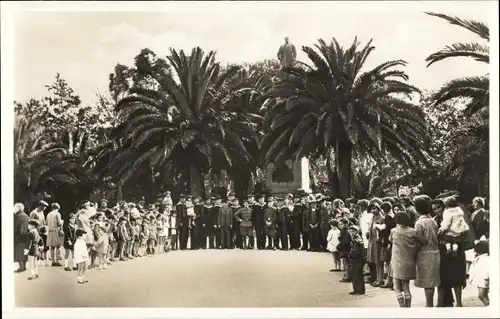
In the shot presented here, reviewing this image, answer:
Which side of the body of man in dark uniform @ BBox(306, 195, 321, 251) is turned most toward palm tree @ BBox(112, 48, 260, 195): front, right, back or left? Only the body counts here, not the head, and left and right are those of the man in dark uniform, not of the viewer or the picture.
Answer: back

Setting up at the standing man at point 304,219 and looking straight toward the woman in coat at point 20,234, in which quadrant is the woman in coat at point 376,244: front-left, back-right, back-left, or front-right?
front-left

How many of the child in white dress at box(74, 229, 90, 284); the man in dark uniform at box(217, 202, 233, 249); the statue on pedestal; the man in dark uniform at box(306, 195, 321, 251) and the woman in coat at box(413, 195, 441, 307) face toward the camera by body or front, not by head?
3

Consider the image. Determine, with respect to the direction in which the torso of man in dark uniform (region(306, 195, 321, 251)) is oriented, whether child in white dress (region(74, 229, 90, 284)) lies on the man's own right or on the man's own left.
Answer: on the man's own right

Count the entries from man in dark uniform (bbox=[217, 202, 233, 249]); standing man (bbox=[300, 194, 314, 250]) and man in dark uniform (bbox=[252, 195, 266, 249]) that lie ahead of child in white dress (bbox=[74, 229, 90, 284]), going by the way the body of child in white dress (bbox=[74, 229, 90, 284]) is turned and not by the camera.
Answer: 3

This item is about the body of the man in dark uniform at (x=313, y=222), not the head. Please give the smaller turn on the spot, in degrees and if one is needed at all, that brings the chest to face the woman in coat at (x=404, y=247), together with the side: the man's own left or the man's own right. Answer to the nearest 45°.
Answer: approximately 45° to the man's own left

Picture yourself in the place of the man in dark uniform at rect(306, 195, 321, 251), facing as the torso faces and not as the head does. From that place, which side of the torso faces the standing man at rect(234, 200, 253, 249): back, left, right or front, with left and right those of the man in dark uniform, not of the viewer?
right

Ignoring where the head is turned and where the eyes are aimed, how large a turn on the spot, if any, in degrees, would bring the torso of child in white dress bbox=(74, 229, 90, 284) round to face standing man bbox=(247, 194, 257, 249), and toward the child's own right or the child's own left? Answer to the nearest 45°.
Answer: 0° — they already face them

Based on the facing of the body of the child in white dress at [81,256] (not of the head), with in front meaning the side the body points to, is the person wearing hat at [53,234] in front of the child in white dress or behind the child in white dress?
behind

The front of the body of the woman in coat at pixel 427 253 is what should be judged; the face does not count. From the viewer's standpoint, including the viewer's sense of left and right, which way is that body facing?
facing away from the viewer and to the left of the viewer

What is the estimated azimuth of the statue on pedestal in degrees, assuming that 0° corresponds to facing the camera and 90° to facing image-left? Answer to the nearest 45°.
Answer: approximately 0°
